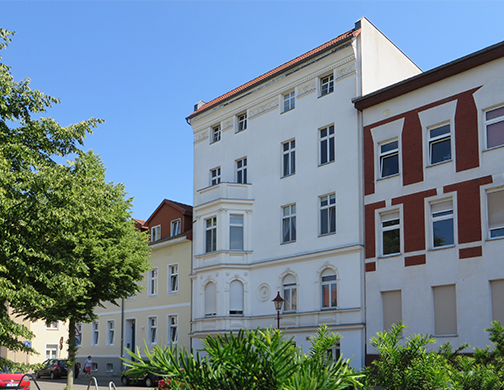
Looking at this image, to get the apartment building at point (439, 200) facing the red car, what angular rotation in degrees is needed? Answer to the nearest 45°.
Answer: approximately 45° to its right

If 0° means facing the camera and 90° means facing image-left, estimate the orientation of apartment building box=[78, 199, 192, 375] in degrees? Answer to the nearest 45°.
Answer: approximately 45°

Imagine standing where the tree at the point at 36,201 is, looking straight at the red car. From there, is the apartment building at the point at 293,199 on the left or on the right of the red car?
right

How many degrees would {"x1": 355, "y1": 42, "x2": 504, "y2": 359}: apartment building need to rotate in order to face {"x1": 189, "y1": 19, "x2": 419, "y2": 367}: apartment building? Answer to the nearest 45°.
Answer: approximately 90° to its right

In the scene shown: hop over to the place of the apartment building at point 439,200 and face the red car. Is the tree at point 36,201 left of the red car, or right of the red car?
left

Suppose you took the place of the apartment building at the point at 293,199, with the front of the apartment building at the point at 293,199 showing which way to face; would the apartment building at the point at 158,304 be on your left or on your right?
on your right

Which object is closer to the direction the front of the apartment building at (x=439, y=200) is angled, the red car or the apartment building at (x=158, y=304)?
the red car

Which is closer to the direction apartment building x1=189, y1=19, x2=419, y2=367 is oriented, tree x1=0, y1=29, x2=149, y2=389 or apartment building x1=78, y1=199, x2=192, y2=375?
the tree

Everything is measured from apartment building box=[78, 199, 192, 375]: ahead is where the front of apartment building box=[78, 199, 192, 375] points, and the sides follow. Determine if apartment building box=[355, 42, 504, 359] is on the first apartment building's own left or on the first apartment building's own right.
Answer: on the first apartment building's own left
